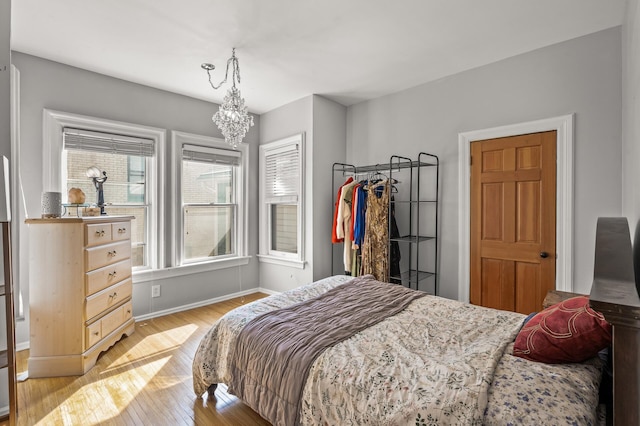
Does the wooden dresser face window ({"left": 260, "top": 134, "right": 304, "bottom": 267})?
no

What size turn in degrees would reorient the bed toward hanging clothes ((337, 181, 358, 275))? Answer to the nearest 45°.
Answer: approximately 45° to its right

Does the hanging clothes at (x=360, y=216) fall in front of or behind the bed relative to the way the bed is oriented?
in front

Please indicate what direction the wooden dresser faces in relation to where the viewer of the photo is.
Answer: facing the viewer and to the right of the viewer

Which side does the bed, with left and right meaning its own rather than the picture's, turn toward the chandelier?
front

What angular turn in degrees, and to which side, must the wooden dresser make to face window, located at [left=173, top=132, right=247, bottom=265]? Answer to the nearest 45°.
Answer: approximately 90° to its left

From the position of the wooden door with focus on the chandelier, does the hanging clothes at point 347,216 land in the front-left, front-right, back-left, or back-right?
front-right

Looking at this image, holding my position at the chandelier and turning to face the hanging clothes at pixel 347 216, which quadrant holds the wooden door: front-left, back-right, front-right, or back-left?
front-right

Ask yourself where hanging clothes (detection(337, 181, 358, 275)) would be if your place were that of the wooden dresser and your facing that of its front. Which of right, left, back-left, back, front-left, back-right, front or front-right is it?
front-left

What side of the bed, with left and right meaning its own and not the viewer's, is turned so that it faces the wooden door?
right

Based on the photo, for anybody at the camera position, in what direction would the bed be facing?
facing away from the viewer and to the left of the viewer

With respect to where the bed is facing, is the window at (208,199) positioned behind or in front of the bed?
in front

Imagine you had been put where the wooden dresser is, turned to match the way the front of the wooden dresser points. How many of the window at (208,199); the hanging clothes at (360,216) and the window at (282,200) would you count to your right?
0

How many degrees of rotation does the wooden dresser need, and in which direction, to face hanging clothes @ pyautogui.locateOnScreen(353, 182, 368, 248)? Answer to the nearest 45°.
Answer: approximately 45° to its left

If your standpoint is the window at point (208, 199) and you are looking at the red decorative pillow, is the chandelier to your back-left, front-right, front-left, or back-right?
front-right
